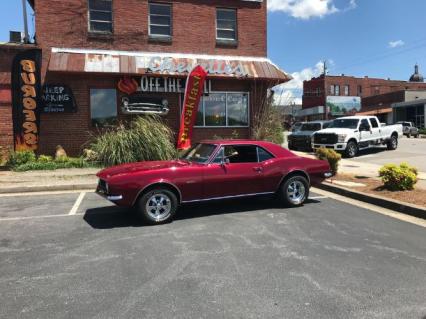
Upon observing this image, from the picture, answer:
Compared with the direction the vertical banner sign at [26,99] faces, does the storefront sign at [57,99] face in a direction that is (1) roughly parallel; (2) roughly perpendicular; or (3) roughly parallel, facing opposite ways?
roughly parallel

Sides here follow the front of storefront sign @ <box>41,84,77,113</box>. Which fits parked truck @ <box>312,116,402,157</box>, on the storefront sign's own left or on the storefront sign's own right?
on the storefront sign's own left

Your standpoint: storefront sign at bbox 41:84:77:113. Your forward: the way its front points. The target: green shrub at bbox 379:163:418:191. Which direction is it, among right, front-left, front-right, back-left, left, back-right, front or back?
front-left

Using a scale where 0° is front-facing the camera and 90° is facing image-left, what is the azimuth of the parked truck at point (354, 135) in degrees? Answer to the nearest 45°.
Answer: approximately 45°

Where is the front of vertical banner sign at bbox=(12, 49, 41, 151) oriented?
toward the camera

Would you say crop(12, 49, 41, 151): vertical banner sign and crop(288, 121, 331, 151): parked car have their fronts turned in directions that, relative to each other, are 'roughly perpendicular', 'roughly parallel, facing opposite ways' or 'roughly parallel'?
roughly perpendicular

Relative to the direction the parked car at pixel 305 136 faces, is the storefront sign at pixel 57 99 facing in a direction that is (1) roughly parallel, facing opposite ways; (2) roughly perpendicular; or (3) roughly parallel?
roughly perpendicular

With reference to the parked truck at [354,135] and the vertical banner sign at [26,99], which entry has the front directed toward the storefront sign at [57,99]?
the parked truck

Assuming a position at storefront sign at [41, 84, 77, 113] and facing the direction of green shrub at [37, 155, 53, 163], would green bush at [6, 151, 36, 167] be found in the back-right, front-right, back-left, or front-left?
front-right

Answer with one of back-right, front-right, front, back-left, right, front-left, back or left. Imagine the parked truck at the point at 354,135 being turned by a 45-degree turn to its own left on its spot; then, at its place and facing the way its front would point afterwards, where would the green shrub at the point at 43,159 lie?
front-right

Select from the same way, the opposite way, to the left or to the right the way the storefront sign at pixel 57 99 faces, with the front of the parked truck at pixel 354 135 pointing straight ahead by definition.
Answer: to the left

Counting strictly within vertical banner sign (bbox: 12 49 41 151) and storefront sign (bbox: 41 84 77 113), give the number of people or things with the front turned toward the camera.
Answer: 2

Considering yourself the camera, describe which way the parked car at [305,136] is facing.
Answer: facing the viewer and to the left of the viewer

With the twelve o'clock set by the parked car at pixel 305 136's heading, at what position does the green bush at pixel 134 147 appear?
The green bush is roughly at 11 o'clock from the parked car.

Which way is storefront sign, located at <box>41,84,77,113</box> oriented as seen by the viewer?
toward the camera
